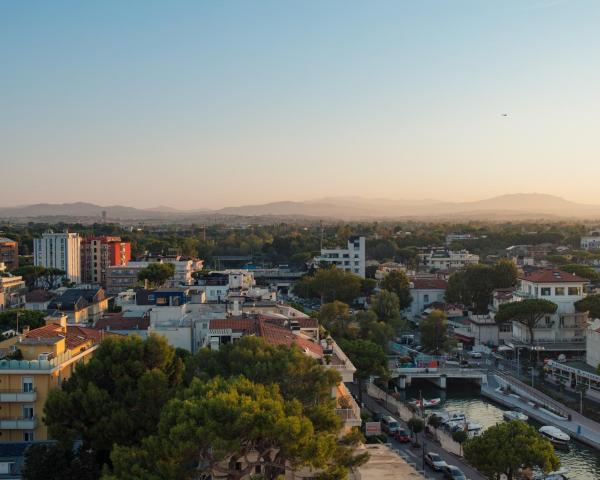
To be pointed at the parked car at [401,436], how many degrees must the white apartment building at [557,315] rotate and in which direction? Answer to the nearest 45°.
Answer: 0° — it already faces it

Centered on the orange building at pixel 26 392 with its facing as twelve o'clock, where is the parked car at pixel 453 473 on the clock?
The parked car is roughly at 9 o'clock from the orange building.

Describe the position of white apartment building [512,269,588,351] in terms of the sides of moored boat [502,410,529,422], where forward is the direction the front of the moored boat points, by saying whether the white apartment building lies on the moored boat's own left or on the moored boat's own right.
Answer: on the moored boat's own left

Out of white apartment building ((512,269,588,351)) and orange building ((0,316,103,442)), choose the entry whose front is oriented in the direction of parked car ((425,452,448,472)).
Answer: the white apartment building

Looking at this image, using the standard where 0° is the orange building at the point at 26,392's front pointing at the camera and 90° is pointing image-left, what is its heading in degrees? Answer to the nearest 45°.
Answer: approximately 0°

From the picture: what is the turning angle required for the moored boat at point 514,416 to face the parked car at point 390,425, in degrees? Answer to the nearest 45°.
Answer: approximately 135° to its right

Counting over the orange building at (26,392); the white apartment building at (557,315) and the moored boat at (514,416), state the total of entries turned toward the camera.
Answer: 2

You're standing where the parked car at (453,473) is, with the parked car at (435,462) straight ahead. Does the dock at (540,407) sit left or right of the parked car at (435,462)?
right

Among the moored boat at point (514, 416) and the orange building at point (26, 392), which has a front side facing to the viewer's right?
the moored boat
